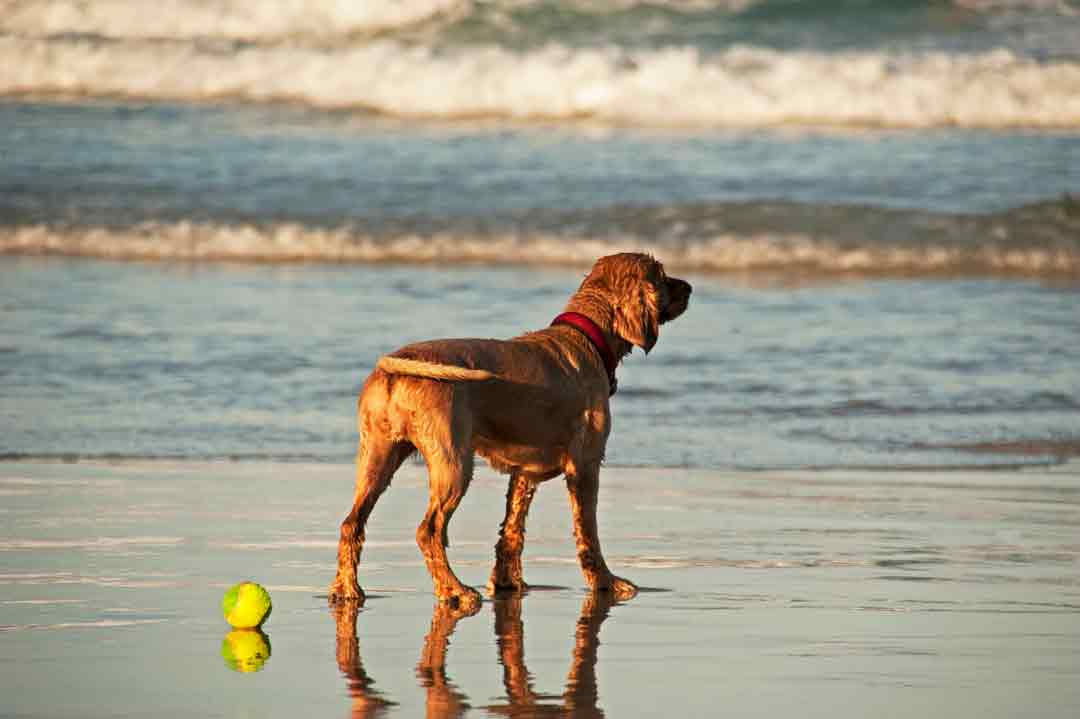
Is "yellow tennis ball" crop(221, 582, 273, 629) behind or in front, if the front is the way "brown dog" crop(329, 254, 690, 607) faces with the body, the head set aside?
behind

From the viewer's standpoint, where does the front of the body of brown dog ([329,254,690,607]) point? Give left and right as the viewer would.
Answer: facing away from the viewer and to the right of the viewer

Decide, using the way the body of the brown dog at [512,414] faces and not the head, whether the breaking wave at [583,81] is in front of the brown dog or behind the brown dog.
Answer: in front

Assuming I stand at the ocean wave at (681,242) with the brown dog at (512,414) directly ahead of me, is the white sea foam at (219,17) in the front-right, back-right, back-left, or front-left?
back-right

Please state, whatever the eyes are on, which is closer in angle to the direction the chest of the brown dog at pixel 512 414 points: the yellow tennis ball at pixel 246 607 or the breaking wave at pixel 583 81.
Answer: the breaking wave

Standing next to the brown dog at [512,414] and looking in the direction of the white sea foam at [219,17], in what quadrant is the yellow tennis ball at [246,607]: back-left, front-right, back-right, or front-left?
back-left

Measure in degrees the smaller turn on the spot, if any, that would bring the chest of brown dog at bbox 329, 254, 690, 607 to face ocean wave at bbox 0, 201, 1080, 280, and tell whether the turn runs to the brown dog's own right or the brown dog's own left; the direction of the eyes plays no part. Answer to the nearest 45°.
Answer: approximately 45° to the brown dog's own left

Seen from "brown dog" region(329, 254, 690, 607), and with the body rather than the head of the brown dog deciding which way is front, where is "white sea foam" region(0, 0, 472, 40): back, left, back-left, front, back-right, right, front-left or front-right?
front-left
